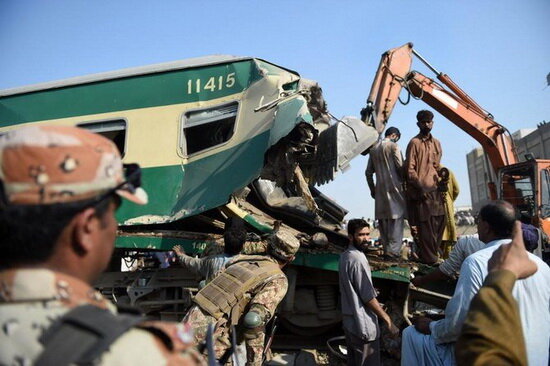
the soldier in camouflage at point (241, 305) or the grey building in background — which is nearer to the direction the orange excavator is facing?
the soldier in camouflage

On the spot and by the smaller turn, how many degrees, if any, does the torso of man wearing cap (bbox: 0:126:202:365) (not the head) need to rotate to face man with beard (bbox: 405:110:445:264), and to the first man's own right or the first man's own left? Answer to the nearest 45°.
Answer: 0° — they already face them

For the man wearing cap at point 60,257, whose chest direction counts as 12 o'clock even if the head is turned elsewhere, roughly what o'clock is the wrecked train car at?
The wrecked train car is roughly at 11 o'clock from the man wearing cap.

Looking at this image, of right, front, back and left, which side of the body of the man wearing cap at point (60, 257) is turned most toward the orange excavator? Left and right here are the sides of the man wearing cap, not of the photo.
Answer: front

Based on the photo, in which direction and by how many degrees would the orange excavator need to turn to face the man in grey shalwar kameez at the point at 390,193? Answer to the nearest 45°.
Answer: approximately 45° to its left

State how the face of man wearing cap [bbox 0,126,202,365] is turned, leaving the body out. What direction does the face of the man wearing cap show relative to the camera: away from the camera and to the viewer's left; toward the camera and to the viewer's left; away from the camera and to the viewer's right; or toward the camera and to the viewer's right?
away from the camera and to the viewer's right

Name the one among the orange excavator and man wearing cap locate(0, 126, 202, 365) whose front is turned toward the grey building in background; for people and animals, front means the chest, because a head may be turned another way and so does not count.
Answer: the man wearing cap

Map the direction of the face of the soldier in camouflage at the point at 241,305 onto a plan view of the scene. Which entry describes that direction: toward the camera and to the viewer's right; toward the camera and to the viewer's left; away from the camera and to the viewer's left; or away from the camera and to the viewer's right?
away from the camera and to the viewer's right

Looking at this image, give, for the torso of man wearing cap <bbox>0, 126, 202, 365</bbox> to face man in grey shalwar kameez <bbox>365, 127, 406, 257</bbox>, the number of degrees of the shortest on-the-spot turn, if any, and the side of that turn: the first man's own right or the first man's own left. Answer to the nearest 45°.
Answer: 0° — they already face them

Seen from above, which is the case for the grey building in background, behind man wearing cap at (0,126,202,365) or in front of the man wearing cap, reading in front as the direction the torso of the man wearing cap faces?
in front

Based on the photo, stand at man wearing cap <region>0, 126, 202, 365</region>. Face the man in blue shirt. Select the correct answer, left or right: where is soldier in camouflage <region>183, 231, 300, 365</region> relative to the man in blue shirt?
left
